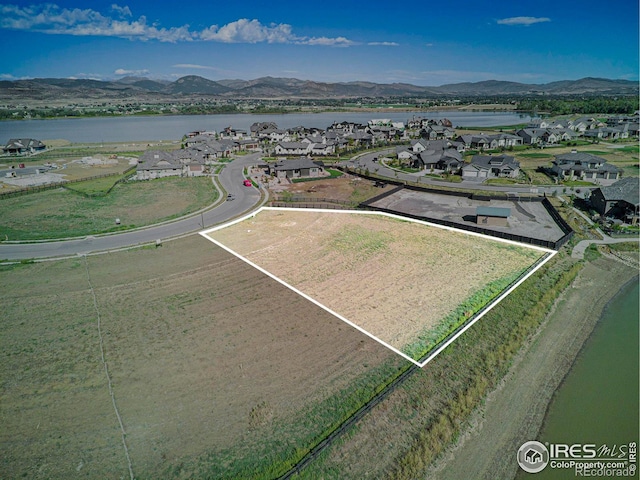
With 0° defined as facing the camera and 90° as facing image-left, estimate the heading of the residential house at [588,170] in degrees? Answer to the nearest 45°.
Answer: approximately 0°

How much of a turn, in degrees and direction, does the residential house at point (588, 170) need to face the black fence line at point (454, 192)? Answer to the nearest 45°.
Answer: approximately 45° to its right

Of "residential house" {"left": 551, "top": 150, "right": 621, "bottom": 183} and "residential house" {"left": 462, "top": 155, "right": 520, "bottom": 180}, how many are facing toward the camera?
2

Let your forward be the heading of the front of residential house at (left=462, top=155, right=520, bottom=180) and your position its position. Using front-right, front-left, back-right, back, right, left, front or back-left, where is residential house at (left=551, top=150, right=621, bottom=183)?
left

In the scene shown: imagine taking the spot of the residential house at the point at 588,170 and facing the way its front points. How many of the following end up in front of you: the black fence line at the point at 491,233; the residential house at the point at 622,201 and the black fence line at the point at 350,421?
3

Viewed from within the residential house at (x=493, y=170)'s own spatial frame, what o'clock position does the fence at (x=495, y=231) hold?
The fence is roughly at 12 o'clock from the residential house.

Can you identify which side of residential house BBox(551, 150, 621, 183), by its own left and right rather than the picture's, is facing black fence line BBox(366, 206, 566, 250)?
front

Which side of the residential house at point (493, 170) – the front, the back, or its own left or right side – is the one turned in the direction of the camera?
front

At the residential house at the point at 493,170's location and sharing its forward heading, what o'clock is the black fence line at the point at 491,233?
The black fence line is roughly at 12 o'clock from the residential house.
